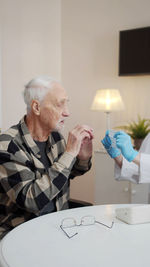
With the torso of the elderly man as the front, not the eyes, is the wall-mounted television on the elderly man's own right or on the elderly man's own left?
on the elderly man's own left

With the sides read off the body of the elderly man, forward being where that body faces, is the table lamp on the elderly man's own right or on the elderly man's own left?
on the elderly man's own left

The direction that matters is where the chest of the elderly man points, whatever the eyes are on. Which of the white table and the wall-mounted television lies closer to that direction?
the white table

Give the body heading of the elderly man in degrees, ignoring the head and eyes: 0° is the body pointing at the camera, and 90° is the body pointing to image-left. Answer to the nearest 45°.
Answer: approximately 315°

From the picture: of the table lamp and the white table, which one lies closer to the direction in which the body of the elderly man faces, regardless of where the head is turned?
the white table

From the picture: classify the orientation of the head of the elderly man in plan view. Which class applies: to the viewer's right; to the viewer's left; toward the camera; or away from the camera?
to the viewer's right
